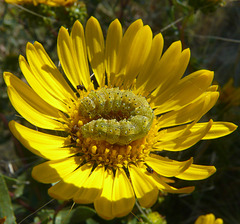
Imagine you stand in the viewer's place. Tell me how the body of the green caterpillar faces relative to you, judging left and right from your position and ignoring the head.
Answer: facing to the left of the viewer
